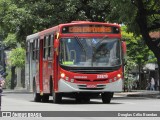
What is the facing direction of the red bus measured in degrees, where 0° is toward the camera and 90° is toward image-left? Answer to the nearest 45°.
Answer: approximately 0°

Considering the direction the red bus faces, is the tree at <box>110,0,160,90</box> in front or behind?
behind
